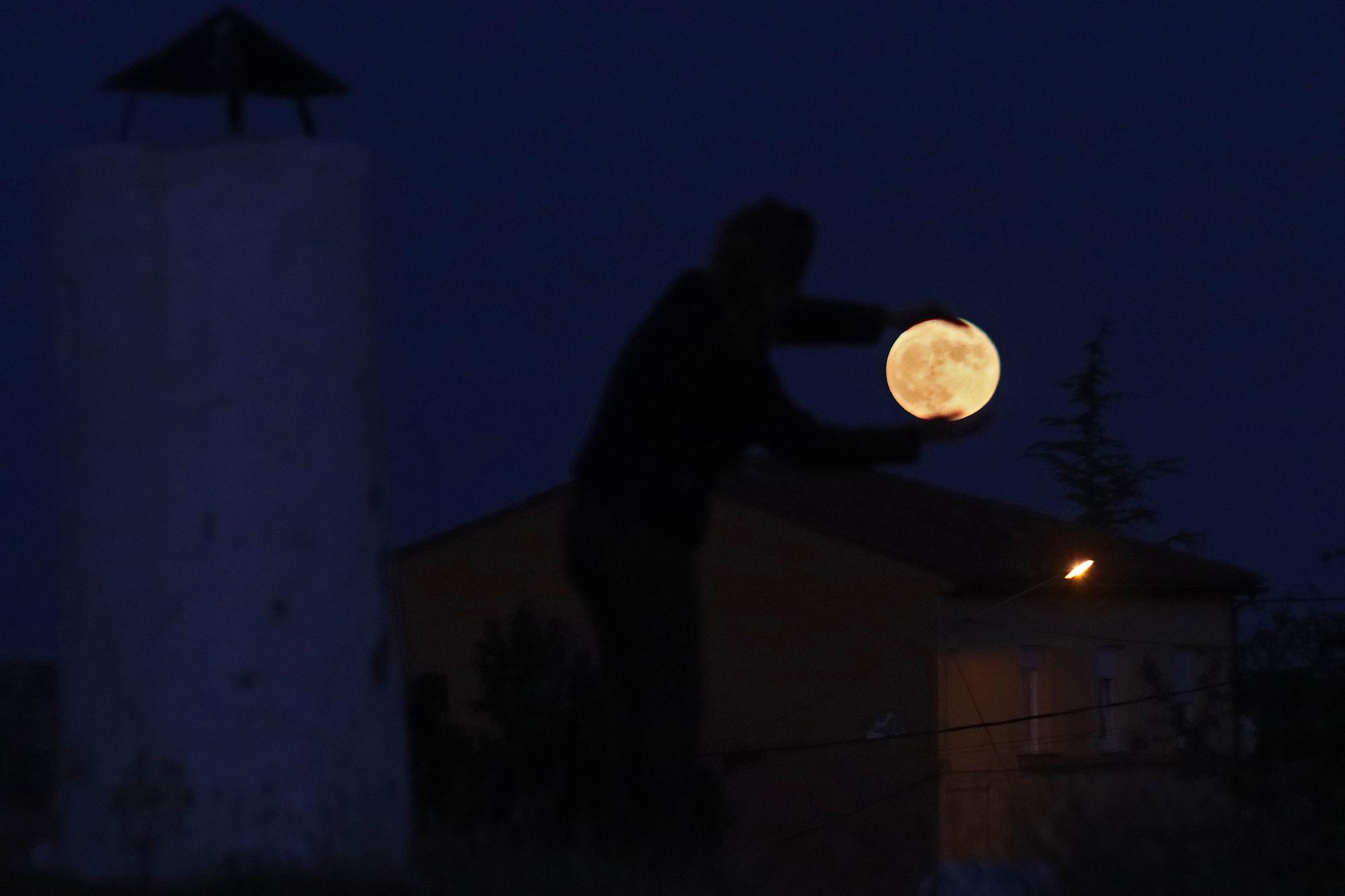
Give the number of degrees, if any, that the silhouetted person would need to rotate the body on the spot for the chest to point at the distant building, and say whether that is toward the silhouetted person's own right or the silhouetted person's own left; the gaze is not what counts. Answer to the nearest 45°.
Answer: approximately 90° to the silhouetted person's own left

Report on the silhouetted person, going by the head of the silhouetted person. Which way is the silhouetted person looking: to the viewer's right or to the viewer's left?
to the viewer's right

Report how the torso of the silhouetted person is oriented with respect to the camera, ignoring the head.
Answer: to the viewer's right

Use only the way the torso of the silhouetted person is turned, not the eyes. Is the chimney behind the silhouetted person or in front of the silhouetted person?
behind

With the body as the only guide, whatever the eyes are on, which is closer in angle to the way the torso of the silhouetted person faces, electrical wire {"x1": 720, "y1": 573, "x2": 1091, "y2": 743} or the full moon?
the full moon

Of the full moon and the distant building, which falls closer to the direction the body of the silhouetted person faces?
the full moon

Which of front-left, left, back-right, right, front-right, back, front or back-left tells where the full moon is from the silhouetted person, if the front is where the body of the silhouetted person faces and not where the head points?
front-left

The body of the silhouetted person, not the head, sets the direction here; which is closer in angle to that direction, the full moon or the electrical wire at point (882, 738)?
the full moon

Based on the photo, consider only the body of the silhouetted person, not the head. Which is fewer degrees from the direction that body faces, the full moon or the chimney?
the full moon

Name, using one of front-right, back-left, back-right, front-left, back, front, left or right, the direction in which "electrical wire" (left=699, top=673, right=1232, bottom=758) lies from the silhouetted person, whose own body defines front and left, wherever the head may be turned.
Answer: left
